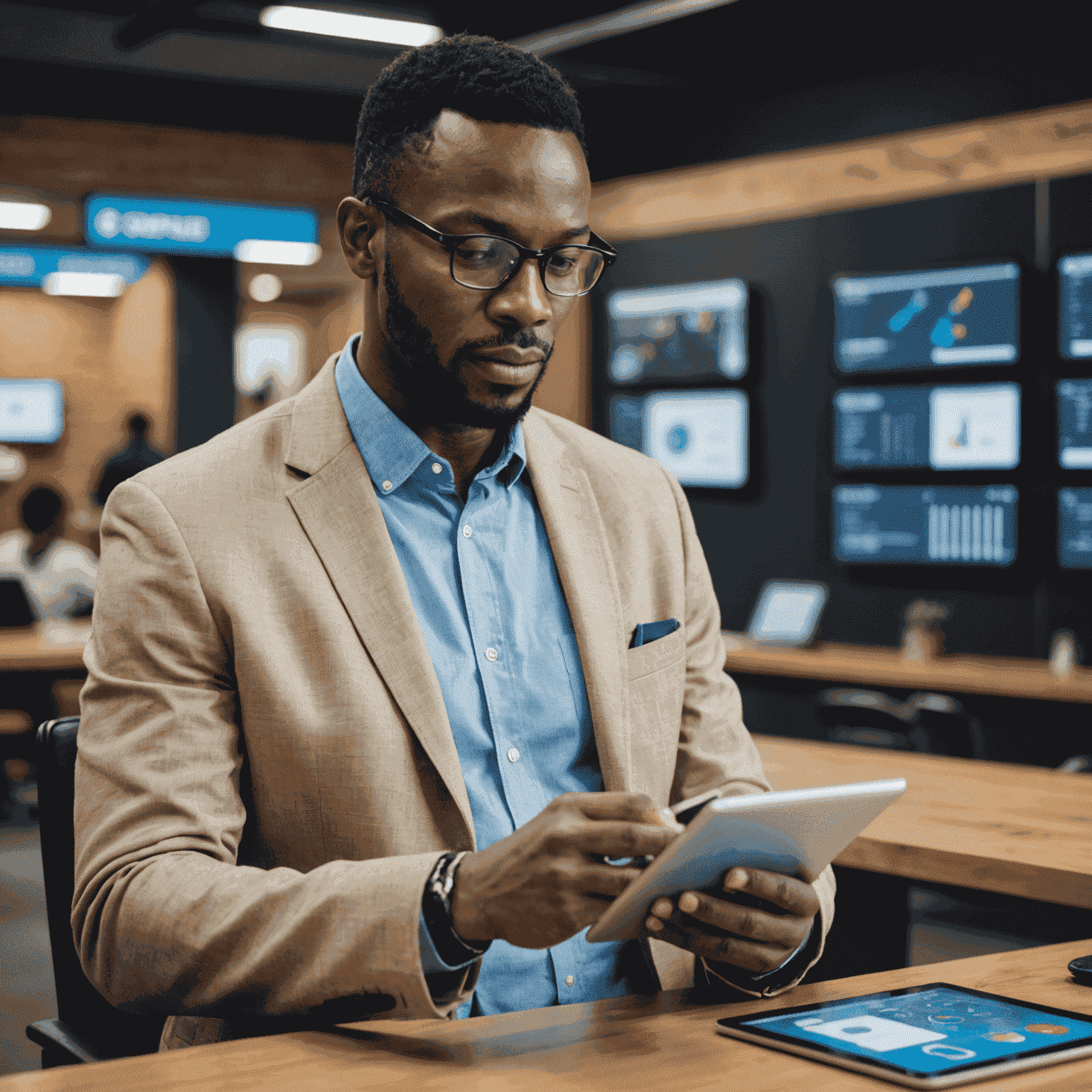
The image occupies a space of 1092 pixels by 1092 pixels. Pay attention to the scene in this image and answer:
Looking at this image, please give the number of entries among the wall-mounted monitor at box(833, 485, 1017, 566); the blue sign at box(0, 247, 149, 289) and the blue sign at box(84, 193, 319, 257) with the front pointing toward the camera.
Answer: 3

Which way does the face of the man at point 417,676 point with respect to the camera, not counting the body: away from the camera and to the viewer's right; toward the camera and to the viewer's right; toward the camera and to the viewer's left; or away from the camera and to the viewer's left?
toward the camera and to the viewer's right

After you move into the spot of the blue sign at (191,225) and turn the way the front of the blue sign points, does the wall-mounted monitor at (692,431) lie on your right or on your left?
on your left

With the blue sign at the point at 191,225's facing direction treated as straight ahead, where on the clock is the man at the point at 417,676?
The man is roughly at 12 o'clock from the blue sign.

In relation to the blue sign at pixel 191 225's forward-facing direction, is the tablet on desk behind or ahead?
ahead

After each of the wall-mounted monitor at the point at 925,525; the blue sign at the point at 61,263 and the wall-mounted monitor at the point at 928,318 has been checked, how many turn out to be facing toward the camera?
3

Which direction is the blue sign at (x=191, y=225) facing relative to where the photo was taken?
toward the camera

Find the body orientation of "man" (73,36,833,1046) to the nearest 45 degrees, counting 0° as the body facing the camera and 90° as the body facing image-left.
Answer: approximately 315°

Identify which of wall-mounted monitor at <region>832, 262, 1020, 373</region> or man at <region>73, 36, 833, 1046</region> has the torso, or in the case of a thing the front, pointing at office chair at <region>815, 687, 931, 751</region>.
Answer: the wall-mounted monitor

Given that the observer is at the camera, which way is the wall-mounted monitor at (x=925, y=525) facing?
facing the viewer

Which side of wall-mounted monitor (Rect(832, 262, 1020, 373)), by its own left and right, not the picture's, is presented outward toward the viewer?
front

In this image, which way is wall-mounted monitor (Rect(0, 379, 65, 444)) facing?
toward the camera

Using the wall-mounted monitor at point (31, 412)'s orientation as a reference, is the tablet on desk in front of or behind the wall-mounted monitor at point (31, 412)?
in front
